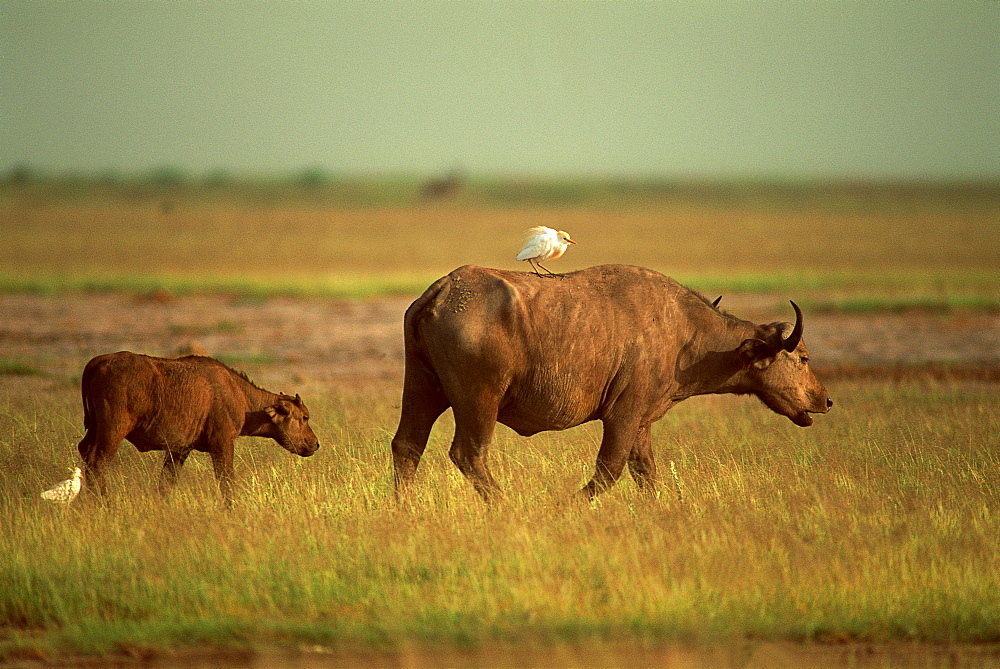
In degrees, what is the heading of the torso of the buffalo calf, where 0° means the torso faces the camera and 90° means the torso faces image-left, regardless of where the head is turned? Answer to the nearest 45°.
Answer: approximately 270°

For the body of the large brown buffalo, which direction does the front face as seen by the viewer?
to the viewer's right

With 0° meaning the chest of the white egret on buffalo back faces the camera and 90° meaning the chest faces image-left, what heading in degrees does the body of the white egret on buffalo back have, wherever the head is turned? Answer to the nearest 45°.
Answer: approximately 270°

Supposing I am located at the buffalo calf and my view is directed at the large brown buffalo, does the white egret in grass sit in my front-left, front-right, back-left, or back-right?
back-right
